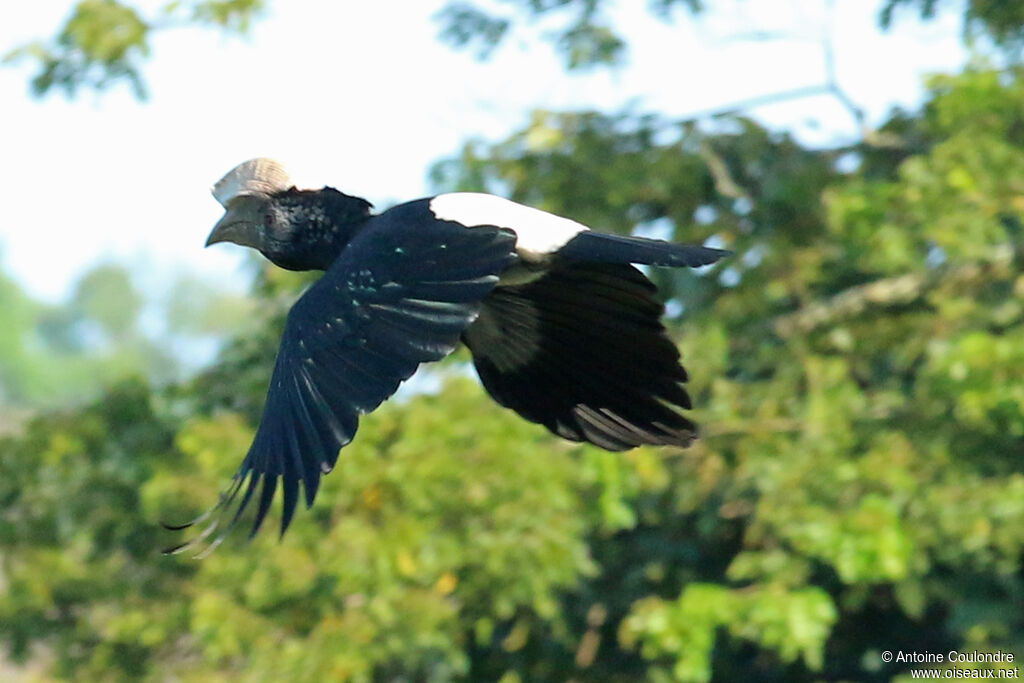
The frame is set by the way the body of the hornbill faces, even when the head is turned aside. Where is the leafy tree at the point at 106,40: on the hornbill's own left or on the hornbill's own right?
on the hornbill's own right

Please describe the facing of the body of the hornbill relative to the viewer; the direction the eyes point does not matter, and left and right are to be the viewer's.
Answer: facing to the left of the viewer
